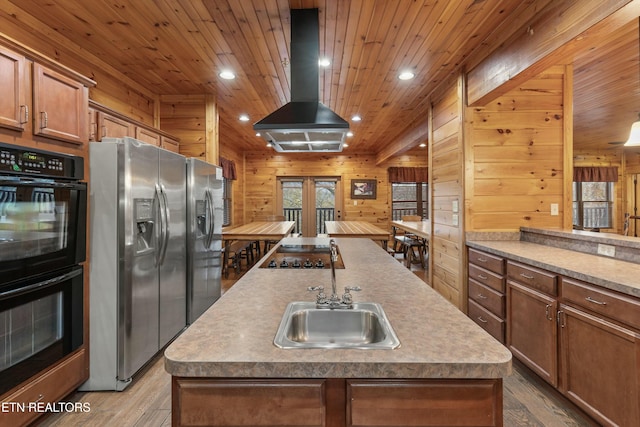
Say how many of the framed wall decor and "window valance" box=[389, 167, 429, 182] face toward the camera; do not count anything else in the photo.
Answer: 2

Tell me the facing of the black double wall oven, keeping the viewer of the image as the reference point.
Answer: facing the viewer and to the right of the viewer

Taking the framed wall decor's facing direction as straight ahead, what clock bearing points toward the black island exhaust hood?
The black island exhaust hood is roughly at 12 o'clock from the framed wall decor.

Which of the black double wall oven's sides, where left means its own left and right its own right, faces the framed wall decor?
left

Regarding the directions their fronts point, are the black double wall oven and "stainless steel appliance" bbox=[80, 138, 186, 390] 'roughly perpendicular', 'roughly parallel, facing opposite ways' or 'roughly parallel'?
roughly parallel

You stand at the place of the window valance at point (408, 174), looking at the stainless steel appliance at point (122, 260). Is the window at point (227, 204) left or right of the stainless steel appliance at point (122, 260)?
right

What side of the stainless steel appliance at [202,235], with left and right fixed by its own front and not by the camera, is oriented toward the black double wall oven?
right

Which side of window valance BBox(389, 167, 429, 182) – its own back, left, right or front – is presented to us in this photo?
front

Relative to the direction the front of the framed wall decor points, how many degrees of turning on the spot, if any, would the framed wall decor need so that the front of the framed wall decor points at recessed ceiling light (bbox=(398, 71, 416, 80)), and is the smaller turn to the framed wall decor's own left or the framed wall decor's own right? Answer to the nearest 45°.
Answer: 0° — it already faces it

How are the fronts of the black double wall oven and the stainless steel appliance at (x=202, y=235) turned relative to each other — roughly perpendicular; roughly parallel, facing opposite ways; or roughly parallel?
roughly parallel

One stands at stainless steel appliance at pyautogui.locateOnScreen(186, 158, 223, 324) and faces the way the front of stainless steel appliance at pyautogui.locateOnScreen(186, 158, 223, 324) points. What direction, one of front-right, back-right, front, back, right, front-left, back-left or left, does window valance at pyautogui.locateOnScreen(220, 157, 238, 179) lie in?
back-left

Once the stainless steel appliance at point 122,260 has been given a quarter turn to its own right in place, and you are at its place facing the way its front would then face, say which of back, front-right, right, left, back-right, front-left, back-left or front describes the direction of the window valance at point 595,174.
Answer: back-left

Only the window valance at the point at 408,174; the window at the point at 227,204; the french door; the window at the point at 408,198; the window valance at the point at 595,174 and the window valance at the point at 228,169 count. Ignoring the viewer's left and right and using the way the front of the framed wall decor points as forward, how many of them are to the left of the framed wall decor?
3

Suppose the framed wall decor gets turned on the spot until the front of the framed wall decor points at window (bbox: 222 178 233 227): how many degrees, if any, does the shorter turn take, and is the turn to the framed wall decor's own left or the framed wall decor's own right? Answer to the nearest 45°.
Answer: approximately 45° to the framed wall decor's own right

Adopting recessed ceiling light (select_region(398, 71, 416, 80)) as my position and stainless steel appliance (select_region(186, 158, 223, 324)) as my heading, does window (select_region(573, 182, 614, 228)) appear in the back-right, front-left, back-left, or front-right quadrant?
back-right

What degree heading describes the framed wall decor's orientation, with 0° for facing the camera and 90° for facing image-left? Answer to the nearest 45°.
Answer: approximately 0°

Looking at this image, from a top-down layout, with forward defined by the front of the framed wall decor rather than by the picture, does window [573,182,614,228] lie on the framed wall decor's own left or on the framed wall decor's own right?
on the framed wall decor's own left

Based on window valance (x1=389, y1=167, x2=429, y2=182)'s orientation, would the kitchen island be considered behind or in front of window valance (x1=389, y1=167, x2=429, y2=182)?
in front

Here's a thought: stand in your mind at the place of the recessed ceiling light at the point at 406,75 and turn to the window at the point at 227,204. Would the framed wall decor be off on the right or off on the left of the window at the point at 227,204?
right
